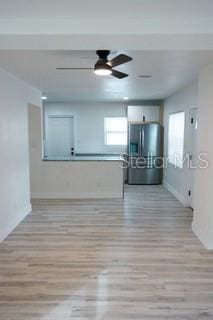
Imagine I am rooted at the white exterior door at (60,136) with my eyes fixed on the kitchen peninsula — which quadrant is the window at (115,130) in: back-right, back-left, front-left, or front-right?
front-left

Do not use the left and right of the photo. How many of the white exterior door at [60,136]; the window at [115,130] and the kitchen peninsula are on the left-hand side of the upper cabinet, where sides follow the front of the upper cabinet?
0

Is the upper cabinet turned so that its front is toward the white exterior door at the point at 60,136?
no

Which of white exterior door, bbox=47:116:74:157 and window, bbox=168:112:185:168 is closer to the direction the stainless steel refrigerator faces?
the window

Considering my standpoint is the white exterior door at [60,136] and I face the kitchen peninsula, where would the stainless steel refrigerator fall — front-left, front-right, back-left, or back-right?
front-left

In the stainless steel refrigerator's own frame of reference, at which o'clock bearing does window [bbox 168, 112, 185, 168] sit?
The window is roughly at 11 o'clock from the stainless steel refrigerator.

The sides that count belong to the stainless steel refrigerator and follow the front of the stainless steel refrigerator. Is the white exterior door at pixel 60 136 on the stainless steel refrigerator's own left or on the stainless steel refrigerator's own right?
on the stainless steel refrigerator's own right

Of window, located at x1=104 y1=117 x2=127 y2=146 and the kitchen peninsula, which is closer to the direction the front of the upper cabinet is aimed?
the kitchen peninsula

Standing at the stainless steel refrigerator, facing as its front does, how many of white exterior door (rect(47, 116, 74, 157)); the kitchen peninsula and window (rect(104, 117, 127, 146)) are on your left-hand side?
0

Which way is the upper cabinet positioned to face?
toward the camera

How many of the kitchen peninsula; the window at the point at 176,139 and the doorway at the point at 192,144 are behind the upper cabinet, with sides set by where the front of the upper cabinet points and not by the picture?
0

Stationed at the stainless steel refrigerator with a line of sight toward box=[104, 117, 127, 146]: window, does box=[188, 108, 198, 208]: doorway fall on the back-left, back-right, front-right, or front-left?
back-left

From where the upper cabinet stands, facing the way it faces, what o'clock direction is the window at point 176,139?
The window is roughly at 11 o'clock from the upper cabinet.

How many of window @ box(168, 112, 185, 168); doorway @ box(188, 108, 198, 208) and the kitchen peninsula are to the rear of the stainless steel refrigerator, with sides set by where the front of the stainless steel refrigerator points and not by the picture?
0

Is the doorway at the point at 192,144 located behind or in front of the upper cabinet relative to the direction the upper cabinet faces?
in front

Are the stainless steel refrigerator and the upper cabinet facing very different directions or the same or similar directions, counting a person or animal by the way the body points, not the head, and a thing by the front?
same or similar directions

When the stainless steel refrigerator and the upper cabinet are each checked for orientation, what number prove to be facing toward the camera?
2

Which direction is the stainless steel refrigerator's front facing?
toward the camera

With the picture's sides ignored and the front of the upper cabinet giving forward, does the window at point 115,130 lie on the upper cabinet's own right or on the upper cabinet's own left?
on the upper cabinet's own right
